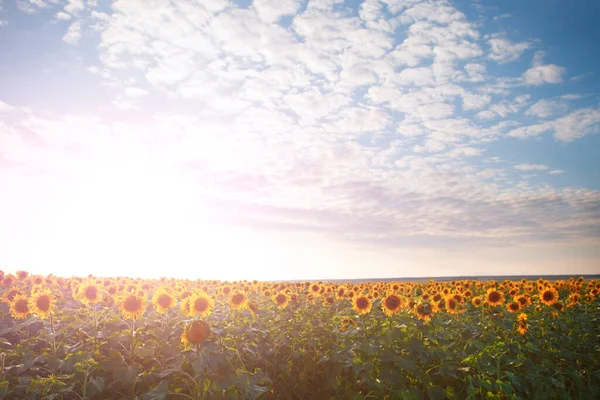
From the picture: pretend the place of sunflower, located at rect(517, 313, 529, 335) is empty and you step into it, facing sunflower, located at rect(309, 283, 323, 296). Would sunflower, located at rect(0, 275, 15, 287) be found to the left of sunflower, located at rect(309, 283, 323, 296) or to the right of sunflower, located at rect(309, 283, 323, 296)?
left

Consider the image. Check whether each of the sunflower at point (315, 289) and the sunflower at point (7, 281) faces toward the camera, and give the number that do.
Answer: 2

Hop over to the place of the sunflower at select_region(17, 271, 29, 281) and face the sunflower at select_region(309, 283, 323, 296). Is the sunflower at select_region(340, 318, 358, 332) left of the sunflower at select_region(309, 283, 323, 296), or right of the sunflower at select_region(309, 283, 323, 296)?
right

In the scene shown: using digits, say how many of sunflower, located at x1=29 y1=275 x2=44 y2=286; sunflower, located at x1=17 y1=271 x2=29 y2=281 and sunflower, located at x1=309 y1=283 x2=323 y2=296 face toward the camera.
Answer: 3

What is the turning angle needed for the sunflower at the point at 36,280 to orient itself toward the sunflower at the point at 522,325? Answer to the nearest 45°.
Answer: approximately 45° to its left

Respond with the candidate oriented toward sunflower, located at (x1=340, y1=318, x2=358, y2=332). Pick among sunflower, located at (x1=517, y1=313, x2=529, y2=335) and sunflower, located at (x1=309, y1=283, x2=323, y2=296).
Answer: sunflower, located at (x1=309, y1=283, x2=323, y2=296)

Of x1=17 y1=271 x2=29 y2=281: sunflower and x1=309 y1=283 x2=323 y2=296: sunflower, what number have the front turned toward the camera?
2

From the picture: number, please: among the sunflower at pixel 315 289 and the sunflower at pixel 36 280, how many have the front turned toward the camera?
2
